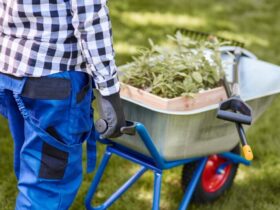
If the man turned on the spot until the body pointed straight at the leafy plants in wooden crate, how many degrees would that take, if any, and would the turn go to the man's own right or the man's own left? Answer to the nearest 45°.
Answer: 0° — they already face it

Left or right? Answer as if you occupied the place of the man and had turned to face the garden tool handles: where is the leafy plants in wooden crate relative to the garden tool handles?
left

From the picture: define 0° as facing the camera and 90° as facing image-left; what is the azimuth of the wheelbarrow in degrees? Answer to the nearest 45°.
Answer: approximately 225°

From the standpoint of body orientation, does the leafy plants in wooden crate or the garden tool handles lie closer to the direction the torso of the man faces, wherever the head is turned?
the leafy plants in wooden crate

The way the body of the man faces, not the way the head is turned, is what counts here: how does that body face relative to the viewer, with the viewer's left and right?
facing away from the viewer and to the right of the viewer

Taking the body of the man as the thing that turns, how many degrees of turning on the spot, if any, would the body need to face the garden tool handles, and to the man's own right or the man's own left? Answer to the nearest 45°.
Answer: approximately 45° to the man's own right
